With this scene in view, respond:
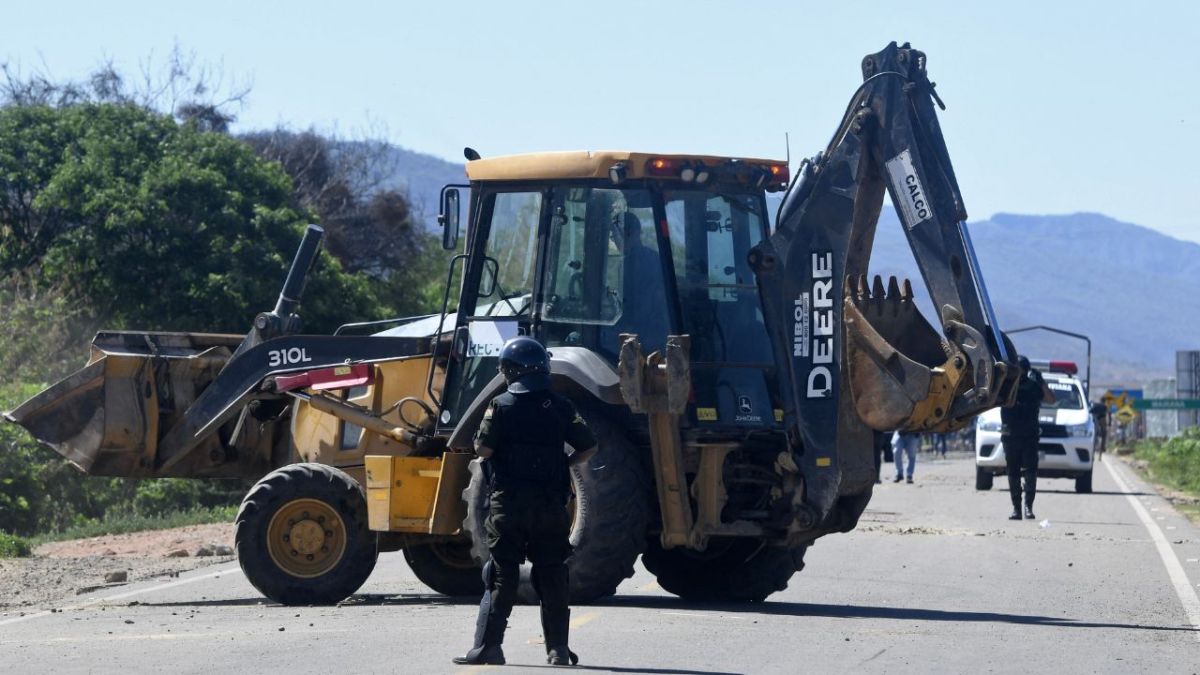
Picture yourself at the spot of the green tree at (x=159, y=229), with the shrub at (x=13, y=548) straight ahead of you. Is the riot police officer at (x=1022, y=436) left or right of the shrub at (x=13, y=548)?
left

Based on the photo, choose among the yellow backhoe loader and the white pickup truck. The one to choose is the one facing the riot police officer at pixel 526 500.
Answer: the white pickup truck

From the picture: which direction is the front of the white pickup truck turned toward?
toward the camera

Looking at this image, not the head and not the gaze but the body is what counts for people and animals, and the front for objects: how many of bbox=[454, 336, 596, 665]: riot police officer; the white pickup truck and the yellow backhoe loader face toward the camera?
1

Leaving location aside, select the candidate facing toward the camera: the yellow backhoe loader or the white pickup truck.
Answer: the white pickup truck

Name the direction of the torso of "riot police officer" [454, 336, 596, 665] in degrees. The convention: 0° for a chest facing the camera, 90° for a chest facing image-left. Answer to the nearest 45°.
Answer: approximately 180°

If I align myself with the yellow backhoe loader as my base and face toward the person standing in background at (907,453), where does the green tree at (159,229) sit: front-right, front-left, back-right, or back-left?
front-left

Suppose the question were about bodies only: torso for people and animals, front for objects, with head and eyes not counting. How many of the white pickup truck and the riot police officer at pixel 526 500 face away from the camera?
1

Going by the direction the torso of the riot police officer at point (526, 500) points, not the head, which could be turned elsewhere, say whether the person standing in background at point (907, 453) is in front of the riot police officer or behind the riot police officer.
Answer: in front

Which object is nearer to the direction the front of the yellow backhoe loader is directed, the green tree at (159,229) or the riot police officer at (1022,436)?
the green tree

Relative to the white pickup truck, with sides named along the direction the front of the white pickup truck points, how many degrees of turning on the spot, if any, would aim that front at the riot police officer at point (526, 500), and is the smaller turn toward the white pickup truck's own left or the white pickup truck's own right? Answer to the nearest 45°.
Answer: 0° — it already faces them

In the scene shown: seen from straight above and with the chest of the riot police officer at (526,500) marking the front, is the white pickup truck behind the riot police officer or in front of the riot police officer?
in front

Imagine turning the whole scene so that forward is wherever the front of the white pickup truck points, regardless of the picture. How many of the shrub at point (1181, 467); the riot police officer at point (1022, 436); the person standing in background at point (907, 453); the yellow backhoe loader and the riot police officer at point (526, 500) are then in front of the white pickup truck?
3

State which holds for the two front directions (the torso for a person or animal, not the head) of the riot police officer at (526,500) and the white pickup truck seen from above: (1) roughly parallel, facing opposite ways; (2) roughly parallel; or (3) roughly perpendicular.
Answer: roughly parallel, facing opposite ways

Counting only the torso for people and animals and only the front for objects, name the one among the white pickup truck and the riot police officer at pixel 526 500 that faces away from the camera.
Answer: the riot police officer
